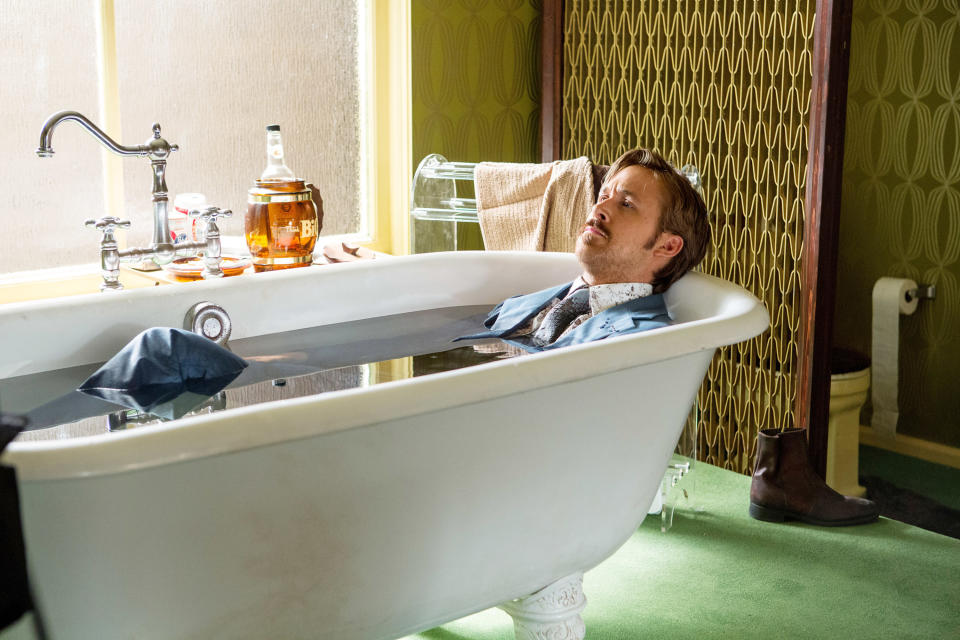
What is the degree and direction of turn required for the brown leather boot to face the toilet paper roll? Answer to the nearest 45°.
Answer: approximately 90° to its left

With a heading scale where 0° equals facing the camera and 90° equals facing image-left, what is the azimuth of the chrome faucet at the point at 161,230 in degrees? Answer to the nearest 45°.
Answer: approximately 45°

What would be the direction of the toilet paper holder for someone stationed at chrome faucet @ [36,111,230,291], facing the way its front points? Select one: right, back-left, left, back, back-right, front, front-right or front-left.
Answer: back-left

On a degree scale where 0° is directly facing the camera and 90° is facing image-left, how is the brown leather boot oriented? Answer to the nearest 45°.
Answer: approximately 270°

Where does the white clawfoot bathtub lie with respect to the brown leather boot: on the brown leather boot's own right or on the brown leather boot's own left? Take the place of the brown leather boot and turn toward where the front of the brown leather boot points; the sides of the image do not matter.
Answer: on the brown leather boot's own right

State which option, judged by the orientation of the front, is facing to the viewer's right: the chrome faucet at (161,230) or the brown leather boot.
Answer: the brown leather boot

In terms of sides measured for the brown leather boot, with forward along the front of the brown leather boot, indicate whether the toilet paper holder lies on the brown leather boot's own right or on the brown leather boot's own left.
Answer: on the brown leather boot's own left

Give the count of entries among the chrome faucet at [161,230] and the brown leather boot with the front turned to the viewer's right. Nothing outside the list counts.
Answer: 1

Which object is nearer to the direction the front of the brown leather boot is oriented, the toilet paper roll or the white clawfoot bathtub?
the toilet paper roll

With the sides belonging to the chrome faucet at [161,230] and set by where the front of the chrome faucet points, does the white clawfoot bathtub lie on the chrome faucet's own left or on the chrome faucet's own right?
on the chrome faucet's own left
